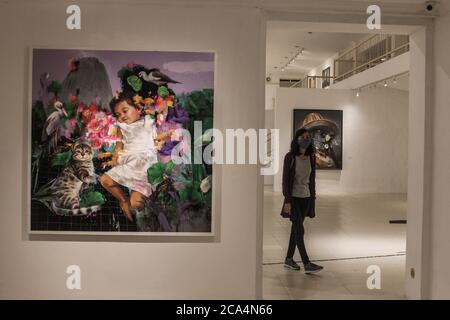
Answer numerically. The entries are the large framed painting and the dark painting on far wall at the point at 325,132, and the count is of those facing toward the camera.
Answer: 2

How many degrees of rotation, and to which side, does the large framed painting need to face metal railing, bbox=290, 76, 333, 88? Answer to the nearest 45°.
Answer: approximately 135° to its left

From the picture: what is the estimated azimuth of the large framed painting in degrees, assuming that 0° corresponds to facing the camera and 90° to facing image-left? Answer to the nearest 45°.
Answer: approximately 0°

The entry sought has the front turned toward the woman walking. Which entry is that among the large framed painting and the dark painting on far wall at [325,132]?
the dark painting on far wall

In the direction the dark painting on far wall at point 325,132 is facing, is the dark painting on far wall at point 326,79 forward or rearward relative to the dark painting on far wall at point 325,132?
rearward

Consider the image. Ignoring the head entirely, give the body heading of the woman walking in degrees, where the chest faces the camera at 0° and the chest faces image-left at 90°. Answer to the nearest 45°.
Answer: approximately 315°

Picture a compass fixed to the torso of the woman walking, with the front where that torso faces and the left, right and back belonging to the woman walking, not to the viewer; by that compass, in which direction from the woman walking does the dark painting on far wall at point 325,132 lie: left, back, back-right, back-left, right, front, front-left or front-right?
back-left

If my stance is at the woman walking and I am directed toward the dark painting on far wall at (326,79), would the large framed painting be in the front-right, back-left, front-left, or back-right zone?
back-left

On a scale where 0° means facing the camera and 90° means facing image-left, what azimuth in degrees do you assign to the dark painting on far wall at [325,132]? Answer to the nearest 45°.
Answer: approximately 0°
